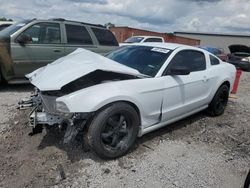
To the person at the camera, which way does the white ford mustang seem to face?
facing the viewer and to the left of the viewer
